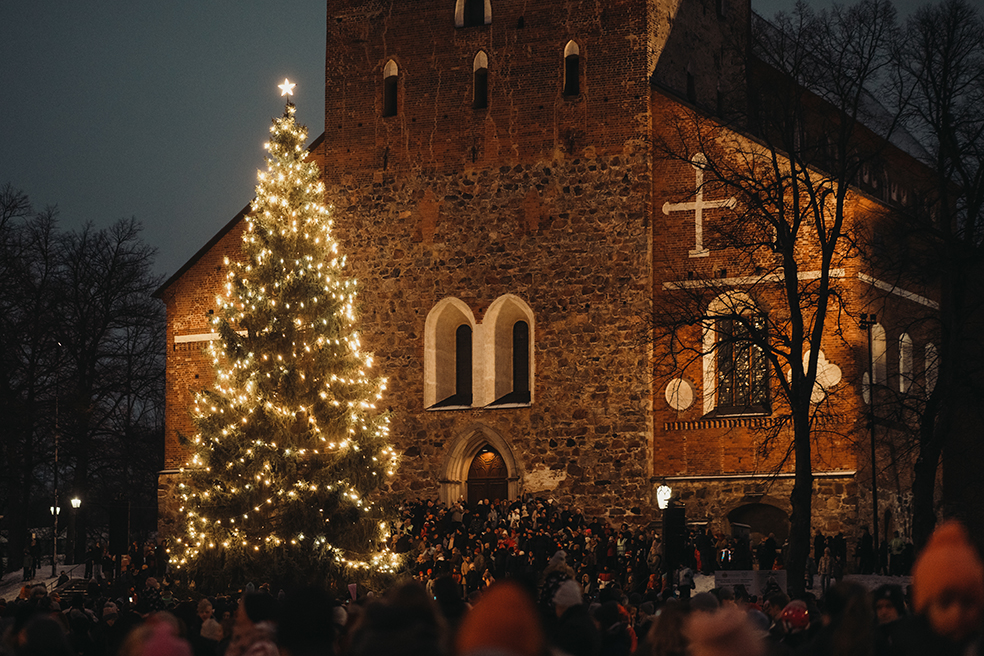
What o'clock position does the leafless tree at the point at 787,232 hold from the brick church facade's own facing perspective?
The leafless tree is roughly at 10 o'clock from the brick church facade.

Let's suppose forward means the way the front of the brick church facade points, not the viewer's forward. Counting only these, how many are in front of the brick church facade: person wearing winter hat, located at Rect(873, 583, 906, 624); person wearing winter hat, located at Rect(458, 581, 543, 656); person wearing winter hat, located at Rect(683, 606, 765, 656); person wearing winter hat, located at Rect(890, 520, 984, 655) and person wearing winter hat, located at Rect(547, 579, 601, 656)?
5

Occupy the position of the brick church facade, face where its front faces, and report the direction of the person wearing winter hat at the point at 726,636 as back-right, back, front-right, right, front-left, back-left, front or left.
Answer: front

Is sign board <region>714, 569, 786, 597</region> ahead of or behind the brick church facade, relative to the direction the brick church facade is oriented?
ahead

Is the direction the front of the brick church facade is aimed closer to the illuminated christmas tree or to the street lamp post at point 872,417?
the illuminated christmas tree

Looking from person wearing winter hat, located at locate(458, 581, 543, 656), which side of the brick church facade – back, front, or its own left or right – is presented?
front

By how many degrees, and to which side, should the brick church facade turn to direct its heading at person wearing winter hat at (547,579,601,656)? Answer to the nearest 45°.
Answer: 0° — it already faces them

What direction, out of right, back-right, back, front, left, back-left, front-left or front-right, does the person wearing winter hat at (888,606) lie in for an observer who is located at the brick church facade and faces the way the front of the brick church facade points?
front

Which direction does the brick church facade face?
toward the camera
